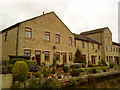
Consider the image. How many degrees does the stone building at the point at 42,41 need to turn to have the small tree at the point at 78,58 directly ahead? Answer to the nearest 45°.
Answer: approximately 90° to its left

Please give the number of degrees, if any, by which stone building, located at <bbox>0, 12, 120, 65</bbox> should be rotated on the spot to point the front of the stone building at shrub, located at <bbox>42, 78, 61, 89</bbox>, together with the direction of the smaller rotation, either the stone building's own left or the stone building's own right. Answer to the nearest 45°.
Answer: approximately 45° to the stone building's own right

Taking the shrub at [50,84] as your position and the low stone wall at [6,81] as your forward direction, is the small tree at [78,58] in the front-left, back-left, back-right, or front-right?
back-right

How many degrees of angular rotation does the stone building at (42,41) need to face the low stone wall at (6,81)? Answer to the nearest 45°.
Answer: approximately 45° to its right

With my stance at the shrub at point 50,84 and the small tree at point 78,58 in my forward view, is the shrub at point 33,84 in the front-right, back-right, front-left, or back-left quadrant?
back-left

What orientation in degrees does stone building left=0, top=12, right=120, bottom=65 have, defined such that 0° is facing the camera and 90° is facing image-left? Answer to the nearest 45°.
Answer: approximately 315°
